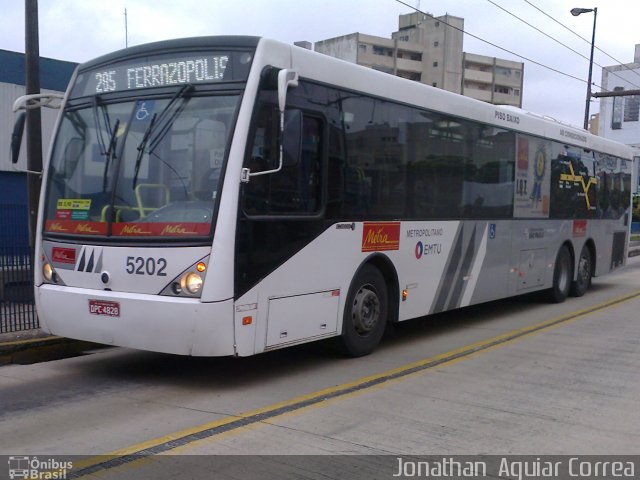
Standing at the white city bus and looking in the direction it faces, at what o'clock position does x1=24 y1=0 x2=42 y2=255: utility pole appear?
The utility pole is roughly at 1 o'clock from the white city bus.

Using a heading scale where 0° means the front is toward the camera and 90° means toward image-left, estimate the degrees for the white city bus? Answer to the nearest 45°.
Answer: approximately 45°

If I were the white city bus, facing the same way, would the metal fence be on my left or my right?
on my right
